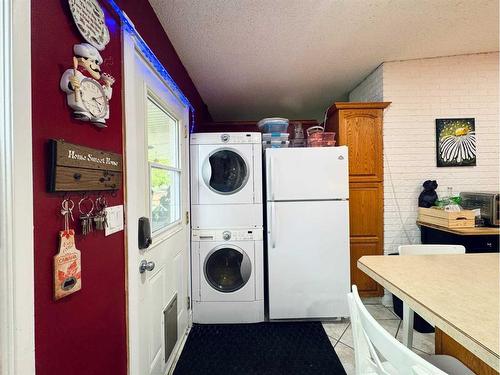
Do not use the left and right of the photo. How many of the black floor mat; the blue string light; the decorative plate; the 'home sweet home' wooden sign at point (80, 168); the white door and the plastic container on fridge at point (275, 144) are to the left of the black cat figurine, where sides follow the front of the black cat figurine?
0

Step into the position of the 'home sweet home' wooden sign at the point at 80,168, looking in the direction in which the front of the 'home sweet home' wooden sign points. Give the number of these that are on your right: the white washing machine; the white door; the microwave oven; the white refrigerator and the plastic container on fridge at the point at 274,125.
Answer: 0

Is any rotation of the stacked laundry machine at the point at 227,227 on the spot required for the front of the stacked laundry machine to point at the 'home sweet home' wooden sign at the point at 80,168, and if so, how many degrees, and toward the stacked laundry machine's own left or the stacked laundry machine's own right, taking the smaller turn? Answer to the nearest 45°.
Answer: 0° — it already faces it

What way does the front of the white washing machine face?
toward the camera

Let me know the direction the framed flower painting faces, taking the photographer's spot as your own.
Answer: facing the viewer

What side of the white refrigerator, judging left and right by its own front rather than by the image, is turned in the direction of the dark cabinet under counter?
left

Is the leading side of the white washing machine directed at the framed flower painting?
no

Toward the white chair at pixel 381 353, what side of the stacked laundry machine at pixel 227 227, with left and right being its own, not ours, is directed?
front

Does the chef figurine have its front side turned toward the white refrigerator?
no

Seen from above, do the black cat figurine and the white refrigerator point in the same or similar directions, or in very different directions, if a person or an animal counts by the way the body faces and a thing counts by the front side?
same or similar directions

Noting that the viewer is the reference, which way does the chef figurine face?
facing the viewer and to the right of the viewer

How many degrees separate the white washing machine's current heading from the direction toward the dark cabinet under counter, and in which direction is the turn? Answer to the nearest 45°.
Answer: approximately 90° to its left

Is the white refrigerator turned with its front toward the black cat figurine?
no

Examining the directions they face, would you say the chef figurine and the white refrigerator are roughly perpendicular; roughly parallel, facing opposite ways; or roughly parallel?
roughly perpendicular

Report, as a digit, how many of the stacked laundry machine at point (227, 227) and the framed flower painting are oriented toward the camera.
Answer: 2

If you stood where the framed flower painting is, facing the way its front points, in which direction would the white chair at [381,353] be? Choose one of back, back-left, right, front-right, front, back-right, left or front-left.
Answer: front
